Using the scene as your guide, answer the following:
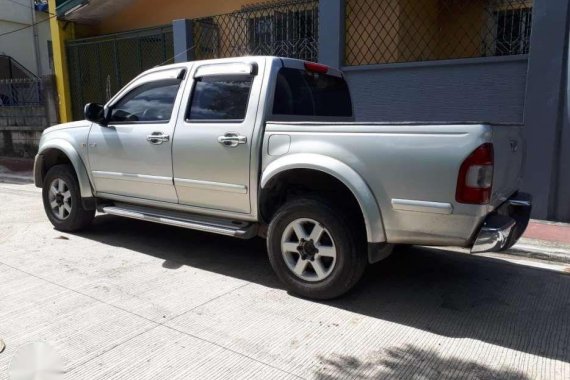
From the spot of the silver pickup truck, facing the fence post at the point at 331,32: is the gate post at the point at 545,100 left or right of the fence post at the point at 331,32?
right

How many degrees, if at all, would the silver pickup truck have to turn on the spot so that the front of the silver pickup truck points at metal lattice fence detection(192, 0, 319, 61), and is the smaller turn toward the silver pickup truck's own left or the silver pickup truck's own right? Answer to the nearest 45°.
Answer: approximately 45° to the silver pickup truck's own right

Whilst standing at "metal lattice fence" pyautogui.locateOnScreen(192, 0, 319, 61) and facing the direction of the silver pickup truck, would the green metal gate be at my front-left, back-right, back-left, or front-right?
back-right

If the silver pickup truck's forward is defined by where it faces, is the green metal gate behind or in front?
in front

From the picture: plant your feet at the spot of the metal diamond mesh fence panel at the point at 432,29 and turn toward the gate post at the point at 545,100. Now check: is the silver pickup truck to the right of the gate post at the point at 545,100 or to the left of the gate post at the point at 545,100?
right

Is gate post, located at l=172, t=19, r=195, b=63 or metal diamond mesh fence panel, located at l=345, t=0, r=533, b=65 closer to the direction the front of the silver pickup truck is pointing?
the gate post

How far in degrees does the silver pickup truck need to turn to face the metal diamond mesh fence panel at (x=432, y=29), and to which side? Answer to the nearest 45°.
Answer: approximately 90° to its right

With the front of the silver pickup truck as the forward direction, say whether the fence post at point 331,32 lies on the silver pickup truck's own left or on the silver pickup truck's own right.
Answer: on the silver pickup truck's own right

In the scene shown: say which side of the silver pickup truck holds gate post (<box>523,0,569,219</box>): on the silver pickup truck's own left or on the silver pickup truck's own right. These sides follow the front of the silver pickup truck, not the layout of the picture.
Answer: on the silver pickup truck's own right

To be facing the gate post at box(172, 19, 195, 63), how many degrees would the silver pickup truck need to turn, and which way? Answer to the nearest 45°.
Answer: approximately 45° to its right

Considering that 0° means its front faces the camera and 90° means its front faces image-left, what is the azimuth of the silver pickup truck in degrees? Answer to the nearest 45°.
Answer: approximately 135°
